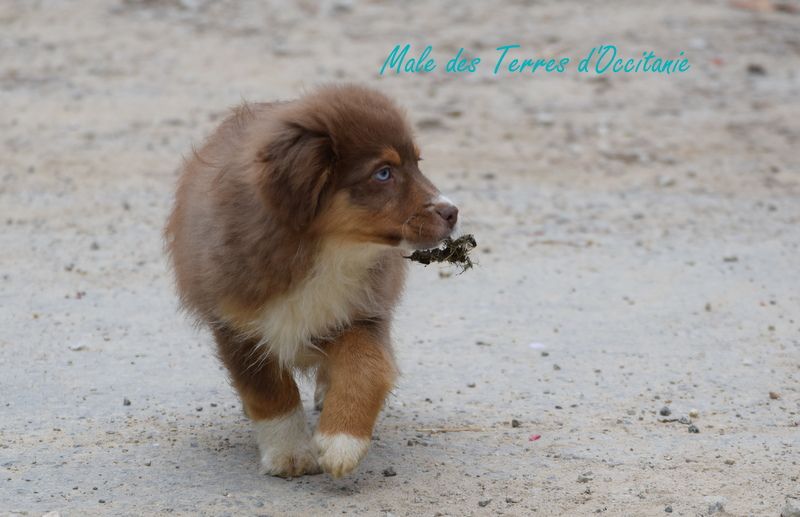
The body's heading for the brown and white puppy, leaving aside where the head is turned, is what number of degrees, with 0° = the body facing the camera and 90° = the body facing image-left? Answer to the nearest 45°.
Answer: approximately 315°

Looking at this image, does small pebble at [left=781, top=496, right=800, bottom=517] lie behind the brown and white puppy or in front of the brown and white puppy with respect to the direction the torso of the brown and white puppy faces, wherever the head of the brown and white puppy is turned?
in front
